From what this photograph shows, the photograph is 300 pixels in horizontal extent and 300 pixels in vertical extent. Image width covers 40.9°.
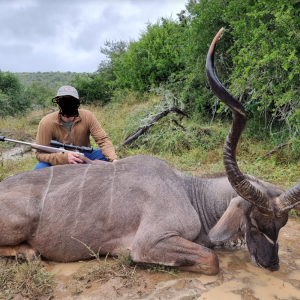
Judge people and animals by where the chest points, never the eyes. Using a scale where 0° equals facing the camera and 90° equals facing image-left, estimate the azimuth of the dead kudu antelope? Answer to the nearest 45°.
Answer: approximately 270°

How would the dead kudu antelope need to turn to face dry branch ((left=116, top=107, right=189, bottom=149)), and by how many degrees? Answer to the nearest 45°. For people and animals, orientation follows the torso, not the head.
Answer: approximately 90° to its left
